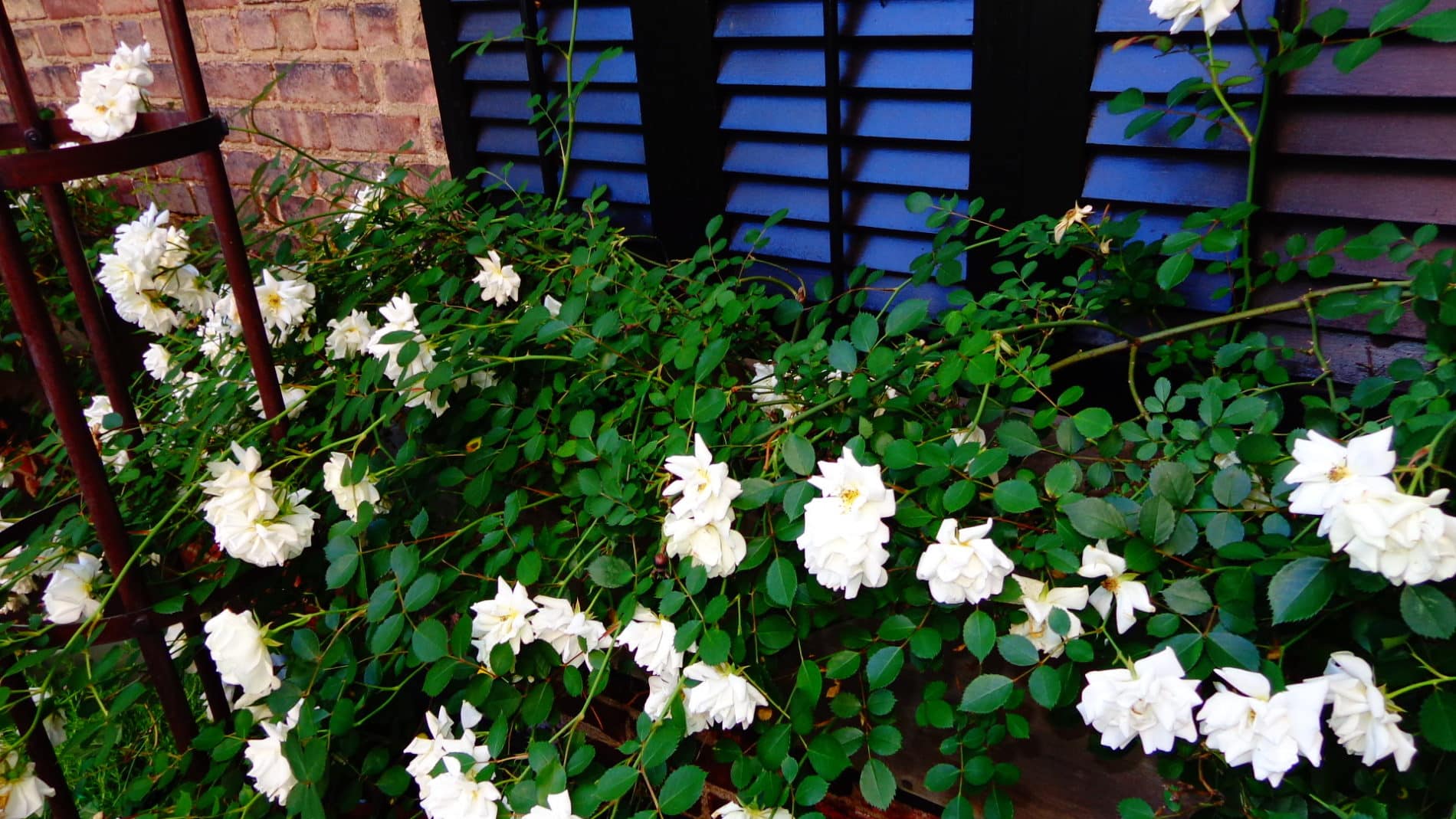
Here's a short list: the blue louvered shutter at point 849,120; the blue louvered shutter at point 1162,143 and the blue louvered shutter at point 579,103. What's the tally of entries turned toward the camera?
3

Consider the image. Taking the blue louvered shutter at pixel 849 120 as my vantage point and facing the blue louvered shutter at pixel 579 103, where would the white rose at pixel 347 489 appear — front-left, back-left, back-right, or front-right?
front-left

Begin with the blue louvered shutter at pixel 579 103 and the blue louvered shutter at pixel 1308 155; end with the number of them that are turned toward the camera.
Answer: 2

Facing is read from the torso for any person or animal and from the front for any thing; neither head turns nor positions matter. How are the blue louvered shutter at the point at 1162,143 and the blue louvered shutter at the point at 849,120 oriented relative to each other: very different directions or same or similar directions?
same or similar directions

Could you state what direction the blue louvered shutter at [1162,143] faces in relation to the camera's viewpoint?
facing the viewer

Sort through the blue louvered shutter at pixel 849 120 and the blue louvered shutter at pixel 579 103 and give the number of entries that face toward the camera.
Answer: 2

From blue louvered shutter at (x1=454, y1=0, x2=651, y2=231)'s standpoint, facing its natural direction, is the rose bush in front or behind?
in front

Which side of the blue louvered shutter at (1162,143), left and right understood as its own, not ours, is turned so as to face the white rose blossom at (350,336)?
right

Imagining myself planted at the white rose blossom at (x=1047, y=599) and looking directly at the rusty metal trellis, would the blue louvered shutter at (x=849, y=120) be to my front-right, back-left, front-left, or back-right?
front-right

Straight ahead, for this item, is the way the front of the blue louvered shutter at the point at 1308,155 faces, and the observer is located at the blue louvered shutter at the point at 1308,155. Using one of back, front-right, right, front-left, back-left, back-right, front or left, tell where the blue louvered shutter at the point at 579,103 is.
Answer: right

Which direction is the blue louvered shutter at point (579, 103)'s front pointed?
toward the camera
